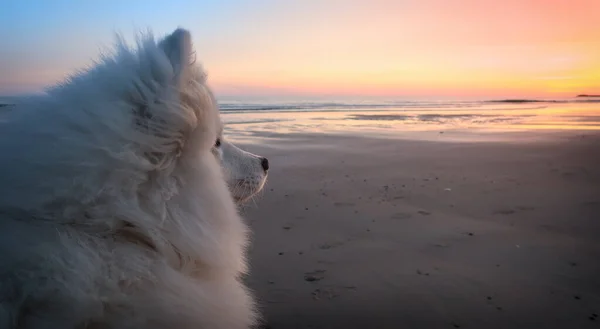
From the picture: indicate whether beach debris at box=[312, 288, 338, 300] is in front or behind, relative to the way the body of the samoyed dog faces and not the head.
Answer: in front

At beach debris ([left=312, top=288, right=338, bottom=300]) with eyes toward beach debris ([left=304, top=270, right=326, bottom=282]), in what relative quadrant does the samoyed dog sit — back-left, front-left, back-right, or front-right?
back-left
